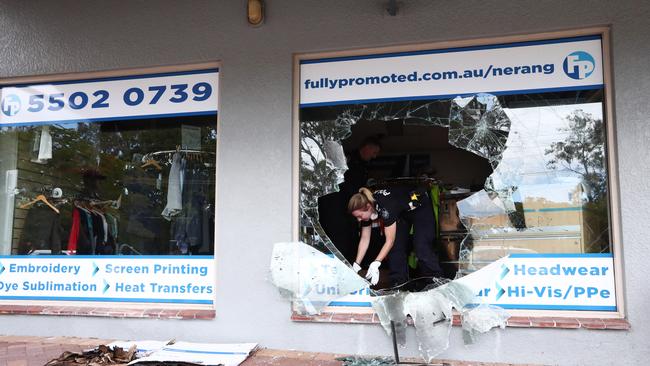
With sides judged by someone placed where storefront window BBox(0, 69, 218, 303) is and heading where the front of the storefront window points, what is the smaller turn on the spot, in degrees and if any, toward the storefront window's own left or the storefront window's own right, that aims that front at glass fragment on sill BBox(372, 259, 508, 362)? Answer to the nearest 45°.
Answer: approximately 45° to the storefront window's own left

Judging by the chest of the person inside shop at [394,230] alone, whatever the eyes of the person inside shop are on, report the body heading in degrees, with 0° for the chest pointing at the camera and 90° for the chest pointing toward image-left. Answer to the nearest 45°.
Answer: approximately 45°

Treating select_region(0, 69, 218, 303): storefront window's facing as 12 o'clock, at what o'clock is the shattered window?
The shattered window is roughly at 10 o'clock from the storefront window.

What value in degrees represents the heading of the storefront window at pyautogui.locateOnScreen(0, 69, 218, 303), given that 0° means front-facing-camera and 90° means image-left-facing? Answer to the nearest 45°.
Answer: approximately 0°

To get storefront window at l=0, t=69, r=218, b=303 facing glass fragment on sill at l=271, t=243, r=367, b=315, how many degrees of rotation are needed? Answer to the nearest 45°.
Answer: approximately 45° to its left

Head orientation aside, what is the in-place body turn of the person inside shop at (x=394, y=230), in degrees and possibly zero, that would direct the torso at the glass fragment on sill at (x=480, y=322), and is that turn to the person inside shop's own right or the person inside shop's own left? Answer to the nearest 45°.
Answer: approximately 90° to the person inside shop's own left

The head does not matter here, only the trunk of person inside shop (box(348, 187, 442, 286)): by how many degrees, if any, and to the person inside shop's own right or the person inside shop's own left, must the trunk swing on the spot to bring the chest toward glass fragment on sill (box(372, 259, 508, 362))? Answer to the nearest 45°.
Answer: approximately 90° to the person inside shop's own left

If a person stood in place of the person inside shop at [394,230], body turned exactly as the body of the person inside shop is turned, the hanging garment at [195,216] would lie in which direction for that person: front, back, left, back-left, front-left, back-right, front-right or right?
front-right

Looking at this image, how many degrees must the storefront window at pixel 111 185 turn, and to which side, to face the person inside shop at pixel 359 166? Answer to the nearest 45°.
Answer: approximately 90° to its left

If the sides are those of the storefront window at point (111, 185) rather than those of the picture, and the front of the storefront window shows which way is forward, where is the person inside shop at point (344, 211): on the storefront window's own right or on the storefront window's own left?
on the storefront window's own left
